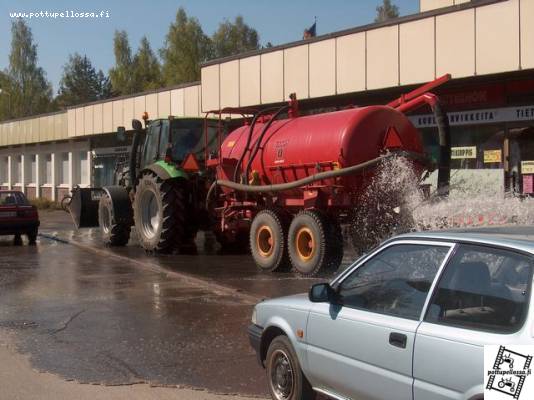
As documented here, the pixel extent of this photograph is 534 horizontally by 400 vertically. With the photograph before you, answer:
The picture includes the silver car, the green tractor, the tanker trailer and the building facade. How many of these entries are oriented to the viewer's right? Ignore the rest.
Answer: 0

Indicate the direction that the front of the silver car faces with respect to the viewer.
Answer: facing away from the viewer and to the left of the viewer

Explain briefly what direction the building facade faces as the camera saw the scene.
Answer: facing the viewer and to the left of the viewer

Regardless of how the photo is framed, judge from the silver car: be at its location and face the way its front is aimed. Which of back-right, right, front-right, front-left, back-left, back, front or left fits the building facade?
front-right

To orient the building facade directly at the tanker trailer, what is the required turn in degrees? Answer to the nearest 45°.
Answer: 0° — it already faces it

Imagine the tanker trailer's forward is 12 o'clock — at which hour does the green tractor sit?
The green tractor is roughly at 12 o'clock from the tanker trailer.

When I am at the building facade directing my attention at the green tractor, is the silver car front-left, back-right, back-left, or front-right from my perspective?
front-left

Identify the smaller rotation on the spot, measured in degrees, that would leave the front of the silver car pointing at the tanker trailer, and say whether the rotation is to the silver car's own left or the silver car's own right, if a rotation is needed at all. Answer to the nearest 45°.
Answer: approximately 45° to the silver car's own right

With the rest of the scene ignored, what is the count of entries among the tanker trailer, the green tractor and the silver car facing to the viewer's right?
0

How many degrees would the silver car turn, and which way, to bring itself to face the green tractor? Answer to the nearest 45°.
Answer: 0° — it already faces it

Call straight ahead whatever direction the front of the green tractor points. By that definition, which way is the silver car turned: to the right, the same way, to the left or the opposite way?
the same way

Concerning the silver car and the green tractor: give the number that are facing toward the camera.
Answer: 0

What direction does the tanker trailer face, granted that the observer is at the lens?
facing away from the viewer and to the left of the viewer

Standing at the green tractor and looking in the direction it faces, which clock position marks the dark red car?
The dark red car is roughly at 12 o'clock from the green tractor.

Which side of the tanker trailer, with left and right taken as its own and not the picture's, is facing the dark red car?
front

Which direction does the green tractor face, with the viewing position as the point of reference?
facing away from the viewer and to the left of the viewer

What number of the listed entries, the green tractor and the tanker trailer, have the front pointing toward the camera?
0

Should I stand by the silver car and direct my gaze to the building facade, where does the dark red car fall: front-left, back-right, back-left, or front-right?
front-left

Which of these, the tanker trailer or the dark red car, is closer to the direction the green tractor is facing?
the dark red car

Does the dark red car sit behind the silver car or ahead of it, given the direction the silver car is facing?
ahead

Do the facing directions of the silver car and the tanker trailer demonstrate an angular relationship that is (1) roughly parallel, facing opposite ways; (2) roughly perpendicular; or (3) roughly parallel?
roughly parallel
